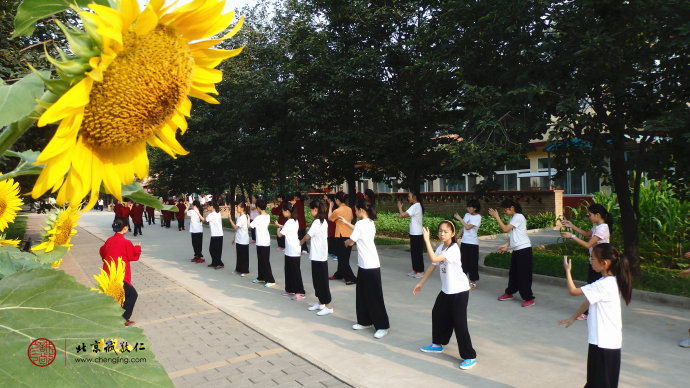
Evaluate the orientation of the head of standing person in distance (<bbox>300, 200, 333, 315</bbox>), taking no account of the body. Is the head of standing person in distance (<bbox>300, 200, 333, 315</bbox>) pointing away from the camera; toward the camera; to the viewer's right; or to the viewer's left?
to the viewer's left

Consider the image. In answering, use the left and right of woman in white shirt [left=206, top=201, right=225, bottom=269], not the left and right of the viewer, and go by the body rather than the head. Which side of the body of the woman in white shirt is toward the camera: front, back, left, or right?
left

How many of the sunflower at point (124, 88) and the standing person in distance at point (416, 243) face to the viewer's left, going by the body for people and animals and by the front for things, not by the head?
1

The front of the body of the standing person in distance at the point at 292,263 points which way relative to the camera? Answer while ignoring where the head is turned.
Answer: to the viewer's left

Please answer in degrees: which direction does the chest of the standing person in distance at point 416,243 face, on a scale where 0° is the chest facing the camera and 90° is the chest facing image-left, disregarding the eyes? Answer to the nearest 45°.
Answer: approximately 90°

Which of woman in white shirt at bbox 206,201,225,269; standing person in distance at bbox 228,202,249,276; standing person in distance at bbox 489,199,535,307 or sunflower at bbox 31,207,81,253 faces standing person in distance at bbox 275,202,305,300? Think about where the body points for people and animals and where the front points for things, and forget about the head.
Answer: standing person in distance at bbox 489,199,535,307

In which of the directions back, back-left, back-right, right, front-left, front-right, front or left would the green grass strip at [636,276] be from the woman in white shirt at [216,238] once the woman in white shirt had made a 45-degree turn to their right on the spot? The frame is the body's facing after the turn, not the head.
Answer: back

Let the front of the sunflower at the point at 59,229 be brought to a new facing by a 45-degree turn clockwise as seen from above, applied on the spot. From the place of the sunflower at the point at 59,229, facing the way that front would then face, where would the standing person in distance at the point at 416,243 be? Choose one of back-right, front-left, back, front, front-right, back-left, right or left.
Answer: back-left

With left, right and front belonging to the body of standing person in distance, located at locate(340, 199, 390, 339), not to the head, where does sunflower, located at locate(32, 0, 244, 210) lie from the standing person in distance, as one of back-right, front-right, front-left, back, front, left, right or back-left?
left

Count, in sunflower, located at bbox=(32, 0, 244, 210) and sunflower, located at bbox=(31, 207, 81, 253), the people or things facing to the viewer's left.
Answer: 0

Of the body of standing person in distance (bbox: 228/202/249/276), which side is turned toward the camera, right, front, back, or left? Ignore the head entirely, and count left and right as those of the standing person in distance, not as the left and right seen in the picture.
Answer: left

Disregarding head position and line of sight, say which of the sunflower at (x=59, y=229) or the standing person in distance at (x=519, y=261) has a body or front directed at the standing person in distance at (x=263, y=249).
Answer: the standing person in distance at (x=519, y=261)

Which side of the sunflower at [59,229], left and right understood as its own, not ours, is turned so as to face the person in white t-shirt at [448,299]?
left

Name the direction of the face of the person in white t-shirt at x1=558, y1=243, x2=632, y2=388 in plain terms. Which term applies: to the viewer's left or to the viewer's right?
to the viewer's left

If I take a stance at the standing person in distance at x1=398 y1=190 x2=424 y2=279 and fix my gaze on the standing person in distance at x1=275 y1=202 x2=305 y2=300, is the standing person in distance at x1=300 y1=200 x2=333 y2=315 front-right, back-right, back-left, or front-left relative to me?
front-left

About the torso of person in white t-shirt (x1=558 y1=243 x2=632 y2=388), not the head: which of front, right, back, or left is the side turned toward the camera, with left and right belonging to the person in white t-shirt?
left

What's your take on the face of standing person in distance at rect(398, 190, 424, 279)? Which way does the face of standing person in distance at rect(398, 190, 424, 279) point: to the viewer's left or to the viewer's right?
to the viewer's left

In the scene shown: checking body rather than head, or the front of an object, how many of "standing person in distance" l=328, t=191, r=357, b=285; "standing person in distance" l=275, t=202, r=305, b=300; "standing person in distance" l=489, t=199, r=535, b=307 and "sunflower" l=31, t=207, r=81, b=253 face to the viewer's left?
3
